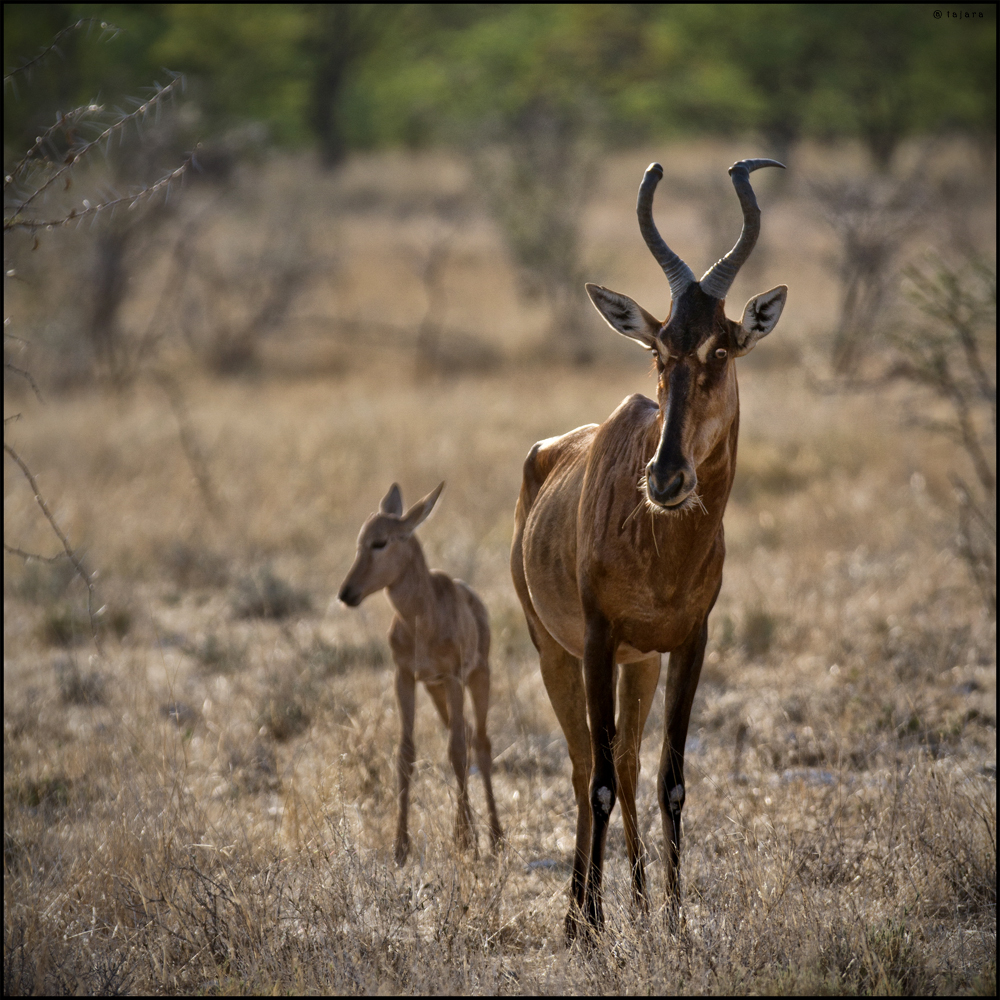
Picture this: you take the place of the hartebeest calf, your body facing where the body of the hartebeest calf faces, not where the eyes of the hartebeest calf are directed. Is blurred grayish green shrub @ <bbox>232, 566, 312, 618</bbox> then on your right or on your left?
on your right

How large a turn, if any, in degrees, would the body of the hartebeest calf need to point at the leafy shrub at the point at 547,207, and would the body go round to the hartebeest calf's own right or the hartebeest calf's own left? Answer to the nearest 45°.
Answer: approximately 135° to the hartebeest calf's own right

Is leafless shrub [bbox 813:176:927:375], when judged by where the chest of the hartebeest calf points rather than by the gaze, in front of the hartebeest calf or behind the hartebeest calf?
behind

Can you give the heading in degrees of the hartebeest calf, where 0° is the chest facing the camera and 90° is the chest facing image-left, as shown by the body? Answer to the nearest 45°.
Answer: approximately 45°

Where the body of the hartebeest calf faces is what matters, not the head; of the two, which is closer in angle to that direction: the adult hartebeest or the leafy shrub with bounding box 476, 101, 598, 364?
the adult hartebeest

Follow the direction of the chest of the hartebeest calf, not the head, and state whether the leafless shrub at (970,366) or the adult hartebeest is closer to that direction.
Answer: the adult hartebeest

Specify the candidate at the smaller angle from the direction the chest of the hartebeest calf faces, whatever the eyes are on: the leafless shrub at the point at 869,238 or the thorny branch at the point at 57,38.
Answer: the thorny branch

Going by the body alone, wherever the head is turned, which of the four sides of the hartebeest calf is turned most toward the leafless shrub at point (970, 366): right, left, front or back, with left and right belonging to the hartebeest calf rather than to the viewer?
back
